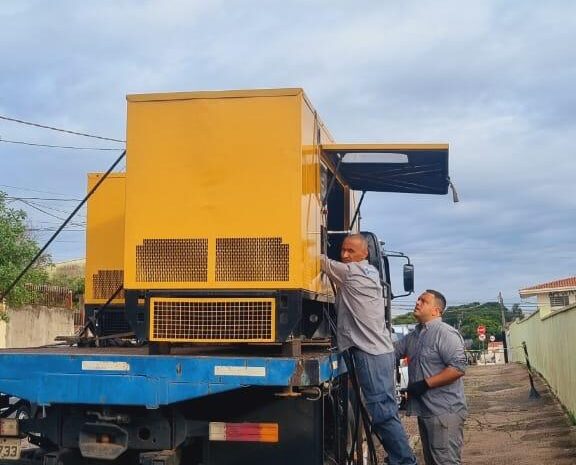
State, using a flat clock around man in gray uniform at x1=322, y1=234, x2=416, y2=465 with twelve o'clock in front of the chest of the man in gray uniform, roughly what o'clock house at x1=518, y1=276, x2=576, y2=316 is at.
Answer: The house is roughly at 2 o'clock from the man in gray uniform.

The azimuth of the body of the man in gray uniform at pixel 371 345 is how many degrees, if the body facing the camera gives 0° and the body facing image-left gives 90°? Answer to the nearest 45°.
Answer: approximately 135°

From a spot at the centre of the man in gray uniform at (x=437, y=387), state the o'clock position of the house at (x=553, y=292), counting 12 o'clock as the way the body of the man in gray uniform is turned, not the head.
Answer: The house is roughly at 5 o'clock from the man in gray uniform.

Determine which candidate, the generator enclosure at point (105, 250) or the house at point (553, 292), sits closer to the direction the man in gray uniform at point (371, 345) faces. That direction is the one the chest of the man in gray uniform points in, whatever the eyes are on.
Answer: the generator enclosure

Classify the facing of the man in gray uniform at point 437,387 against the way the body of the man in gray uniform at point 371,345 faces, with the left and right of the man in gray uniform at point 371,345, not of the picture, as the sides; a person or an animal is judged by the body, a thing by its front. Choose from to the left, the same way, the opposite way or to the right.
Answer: to the left

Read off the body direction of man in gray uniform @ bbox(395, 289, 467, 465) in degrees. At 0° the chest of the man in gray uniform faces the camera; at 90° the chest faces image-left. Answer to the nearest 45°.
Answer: approximately 45°

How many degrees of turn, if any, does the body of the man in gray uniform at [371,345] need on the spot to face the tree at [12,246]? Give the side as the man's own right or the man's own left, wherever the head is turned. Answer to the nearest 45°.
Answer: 0° — they already face it
